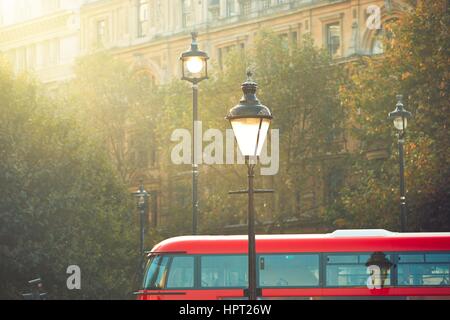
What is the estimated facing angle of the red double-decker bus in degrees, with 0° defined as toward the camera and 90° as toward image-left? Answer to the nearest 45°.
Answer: approximately 90°

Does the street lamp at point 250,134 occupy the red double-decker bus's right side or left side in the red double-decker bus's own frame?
on its left

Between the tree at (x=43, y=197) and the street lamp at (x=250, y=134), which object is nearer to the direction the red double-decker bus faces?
the tree
